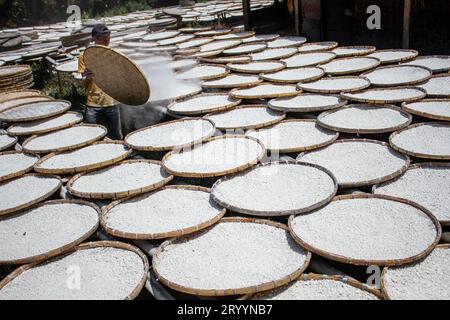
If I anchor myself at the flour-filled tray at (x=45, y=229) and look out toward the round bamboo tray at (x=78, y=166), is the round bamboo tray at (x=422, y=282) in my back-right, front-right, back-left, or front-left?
back-right

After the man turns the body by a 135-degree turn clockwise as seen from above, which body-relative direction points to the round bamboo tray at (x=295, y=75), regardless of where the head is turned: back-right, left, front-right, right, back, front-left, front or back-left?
back-left

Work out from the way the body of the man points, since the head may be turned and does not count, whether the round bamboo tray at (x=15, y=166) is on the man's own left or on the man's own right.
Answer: on the man's own right

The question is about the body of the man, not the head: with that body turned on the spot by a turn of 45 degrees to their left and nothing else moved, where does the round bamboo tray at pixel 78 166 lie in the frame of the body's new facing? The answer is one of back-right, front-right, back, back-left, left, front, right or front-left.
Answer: back-right

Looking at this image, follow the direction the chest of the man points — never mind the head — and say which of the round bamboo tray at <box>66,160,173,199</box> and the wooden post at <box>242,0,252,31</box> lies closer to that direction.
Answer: the wooden post

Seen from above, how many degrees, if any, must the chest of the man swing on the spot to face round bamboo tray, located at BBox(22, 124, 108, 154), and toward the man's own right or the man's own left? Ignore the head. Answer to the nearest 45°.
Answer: approximately 135° to the man's own right

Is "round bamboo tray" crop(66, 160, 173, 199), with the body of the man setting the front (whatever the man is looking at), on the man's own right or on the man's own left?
on the man's own right

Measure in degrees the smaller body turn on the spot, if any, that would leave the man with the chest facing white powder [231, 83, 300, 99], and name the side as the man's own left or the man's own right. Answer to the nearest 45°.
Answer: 0° — they already face it

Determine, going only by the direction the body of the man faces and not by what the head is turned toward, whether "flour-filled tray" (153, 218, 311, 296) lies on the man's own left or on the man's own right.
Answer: on the man's own right

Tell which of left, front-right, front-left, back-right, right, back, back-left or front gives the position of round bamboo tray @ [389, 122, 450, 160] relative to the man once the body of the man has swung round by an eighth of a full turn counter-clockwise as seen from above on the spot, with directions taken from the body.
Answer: right

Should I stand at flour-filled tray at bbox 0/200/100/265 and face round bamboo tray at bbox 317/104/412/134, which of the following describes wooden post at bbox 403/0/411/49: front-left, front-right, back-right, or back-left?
front-left

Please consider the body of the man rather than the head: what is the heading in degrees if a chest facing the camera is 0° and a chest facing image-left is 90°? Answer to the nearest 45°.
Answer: approximately 270°

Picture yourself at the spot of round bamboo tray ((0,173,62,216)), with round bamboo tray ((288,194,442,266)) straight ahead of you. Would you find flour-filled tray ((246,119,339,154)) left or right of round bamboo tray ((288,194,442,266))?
left

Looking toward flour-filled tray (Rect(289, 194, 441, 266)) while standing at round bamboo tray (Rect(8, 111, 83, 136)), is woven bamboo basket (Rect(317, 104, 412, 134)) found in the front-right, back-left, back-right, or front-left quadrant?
front-left

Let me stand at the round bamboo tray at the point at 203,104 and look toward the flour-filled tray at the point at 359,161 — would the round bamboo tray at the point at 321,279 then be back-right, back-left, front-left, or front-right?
front-right

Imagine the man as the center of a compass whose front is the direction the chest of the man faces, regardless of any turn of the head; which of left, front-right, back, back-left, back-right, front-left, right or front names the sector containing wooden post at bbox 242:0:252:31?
front-left

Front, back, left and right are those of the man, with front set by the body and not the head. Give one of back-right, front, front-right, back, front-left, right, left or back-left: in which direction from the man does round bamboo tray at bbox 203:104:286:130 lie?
front-right
